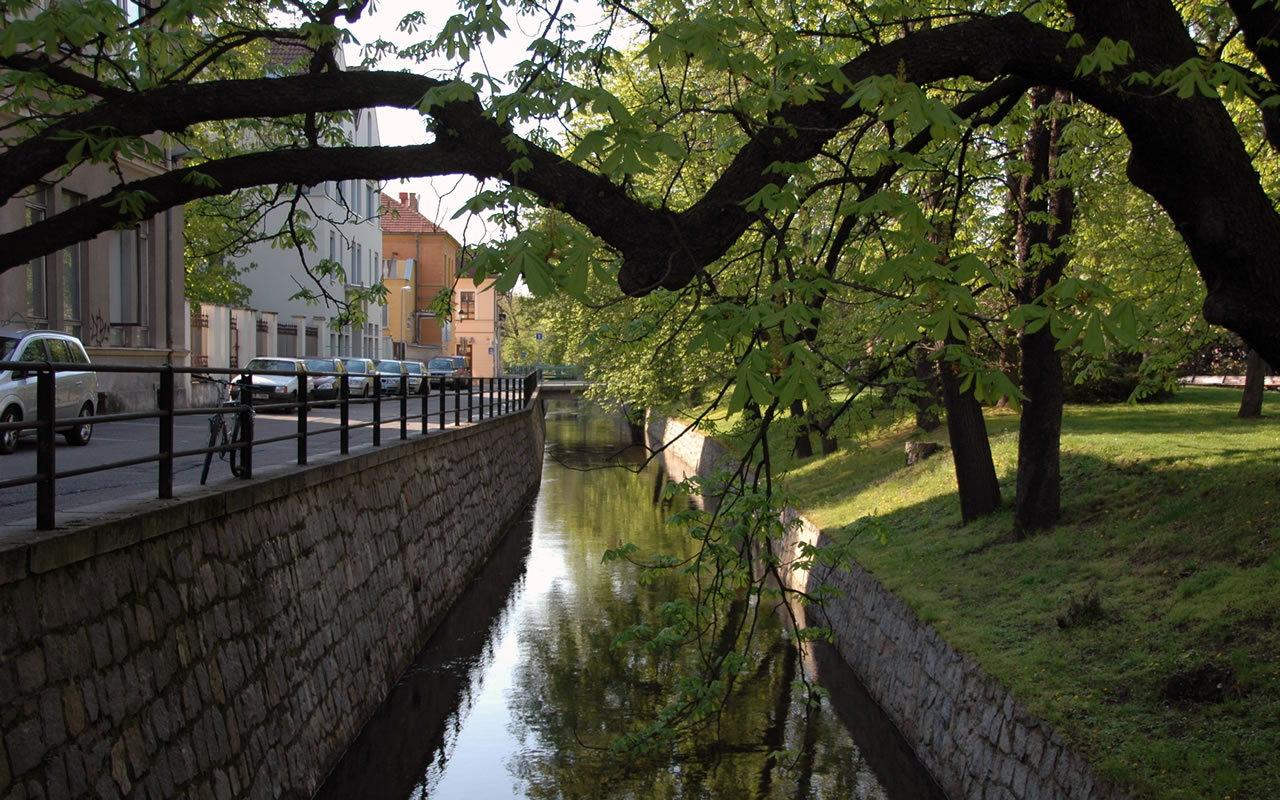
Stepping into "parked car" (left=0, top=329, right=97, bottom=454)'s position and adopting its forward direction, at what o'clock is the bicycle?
The bicycle is roughly at 10 o'clock from the parked car.

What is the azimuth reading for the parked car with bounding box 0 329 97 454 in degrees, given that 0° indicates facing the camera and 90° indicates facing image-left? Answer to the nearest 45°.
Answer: approximately 45°

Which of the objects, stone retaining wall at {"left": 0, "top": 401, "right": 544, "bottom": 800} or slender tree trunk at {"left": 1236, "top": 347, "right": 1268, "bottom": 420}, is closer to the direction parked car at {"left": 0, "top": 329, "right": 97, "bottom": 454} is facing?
the stone retaining wall

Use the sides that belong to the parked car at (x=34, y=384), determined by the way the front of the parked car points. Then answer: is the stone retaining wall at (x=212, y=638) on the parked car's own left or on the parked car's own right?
on the parked car's own left

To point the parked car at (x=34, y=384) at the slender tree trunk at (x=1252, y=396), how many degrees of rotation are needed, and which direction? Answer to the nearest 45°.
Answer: approximately 135° to its left
